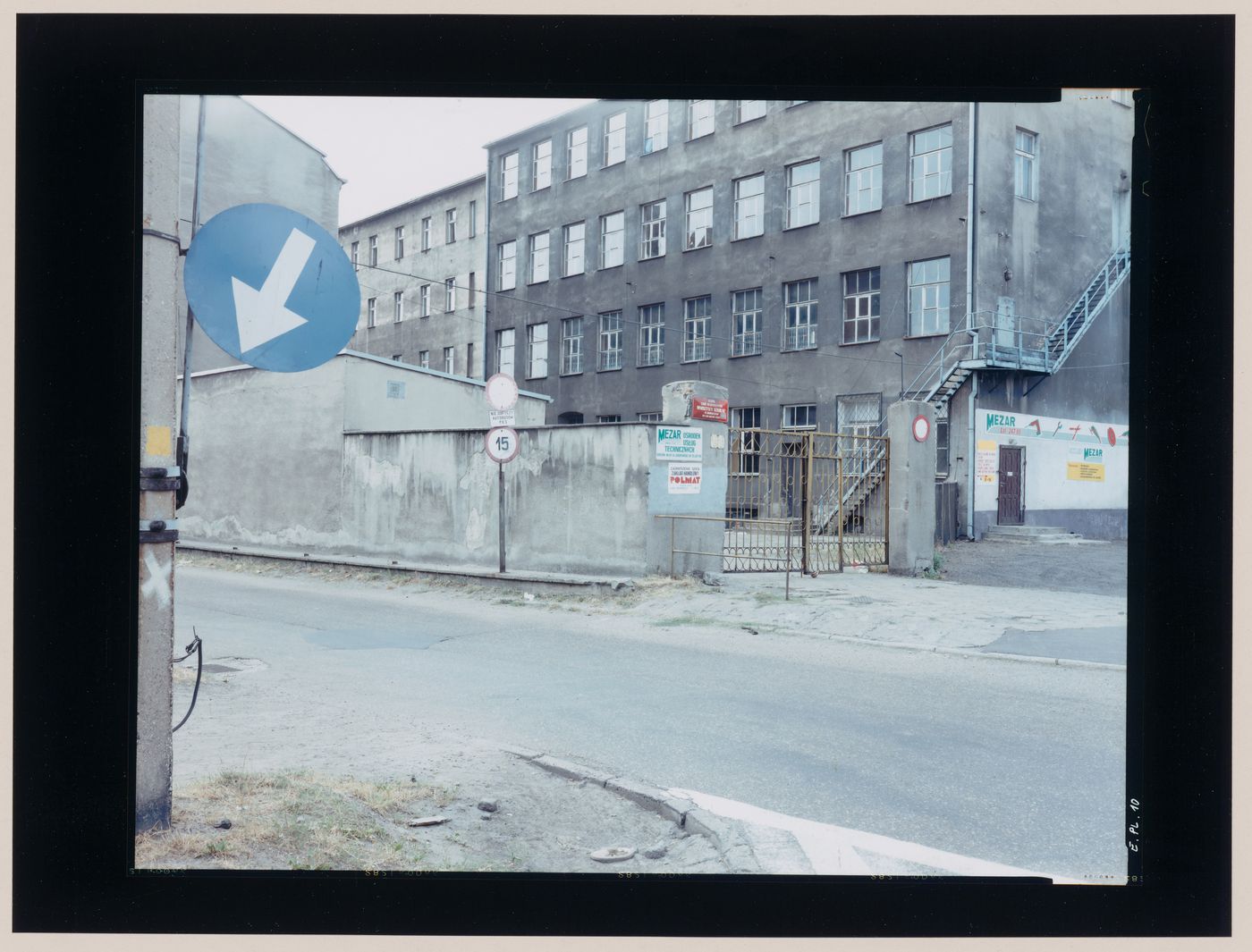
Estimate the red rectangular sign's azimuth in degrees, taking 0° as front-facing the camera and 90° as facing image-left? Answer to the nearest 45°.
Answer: approximately 0°

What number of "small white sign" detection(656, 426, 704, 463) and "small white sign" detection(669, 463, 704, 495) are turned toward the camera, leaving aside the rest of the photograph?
2

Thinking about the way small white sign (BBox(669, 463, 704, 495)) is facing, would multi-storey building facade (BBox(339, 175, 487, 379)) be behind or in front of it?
behind

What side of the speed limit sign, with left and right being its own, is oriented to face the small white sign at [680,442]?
left

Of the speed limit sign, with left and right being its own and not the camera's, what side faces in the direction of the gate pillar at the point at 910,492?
left

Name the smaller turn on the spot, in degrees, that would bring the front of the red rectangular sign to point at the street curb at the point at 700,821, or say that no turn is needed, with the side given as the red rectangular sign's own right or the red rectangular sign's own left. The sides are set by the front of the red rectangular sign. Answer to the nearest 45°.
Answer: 0° — it already faces it

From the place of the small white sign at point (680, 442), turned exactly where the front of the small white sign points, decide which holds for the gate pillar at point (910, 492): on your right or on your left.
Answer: on your left

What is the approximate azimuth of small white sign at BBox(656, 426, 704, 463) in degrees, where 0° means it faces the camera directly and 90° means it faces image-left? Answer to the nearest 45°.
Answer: approximately 0°

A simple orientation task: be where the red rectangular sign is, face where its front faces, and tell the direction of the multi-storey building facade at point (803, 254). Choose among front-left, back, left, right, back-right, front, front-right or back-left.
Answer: back

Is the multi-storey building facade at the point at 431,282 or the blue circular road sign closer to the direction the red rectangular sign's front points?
the blue circular road sign

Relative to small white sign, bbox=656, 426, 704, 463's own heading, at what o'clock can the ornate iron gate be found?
The ornate iron gate is roughly at 8 o'clock from the small white sign.
